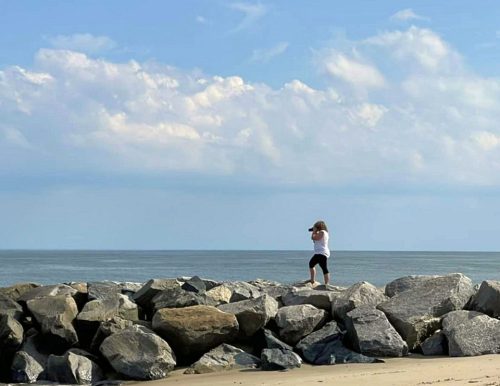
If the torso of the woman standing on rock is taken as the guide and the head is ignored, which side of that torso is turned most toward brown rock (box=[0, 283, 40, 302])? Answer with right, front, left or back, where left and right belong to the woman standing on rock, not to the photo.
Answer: front

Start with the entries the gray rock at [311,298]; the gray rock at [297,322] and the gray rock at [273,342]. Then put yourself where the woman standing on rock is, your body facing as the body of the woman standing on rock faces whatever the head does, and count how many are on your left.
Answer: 3

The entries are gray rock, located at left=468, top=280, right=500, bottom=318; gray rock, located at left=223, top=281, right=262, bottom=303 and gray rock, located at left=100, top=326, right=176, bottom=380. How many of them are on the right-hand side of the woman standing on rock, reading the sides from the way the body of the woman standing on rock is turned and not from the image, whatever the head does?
0

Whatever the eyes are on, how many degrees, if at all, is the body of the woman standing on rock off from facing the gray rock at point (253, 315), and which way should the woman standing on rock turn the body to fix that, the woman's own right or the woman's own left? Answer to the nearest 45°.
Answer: approximately 90° to the woman's own left

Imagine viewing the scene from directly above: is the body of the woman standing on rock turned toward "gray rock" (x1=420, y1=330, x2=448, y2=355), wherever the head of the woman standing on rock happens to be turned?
no

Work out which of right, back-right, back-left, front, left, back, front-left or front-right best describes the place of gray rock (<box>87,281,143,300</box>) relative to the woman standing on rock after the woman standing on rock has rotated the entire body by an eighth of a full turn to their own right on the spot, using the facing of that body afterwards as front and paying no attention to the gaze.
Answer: left

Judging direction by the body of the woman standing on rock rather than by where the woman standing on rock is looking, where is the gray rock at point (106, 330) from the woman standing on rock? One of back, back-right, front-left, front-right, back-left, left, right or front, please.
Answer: front-left

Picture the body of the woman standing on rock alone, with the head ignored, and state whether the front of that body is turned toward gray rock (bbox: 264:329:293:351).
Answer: no

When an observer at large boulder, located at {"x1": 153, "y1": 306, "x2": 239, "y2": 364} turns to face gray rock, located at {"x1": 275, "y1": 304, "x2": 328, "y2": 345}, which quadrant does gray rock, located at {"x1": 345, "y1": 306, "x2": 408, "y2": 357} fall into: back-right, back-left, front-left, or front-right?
front-right

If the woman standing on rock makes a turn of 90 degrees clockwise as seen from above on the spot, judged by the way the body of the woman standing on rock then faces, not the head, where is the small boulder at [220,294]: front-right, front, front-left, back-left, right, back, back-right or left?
back-left

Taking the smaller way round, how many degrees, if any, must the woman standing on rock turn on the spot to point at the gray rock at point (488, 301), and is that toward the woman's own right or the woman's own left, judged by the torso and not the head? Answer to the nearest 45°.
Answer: approximately 135° to the woman's own left

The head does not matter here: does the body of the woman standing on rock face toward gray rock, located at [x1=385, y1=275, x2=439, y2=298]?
no

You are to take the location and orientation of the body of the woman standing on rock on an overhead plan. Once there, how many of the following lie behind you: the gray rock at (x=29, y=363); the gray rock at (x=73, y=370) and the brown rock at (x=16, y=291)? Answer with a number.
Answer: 0

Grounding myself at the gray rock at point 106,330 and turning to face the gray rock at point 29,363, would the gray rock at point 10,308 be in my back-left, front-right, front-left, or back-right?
front-right

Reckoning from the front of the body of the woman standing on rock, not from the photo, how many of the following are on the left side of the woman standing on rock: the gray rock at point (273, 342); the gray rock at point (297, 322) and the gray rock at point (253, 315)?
3

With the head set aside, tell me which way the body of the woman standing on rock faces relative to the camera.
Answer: to the viewer's left

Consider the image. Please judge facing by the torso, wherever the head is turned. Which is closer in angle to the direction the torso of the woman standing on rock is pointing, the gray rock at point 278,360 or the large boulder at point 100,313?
the large boulder

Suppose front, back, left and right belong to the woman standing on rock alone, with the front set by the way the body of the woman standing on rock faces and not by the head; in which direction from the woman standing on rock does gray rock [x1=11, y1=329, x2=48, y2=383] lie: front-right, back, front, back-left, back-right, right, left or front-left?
front-left
